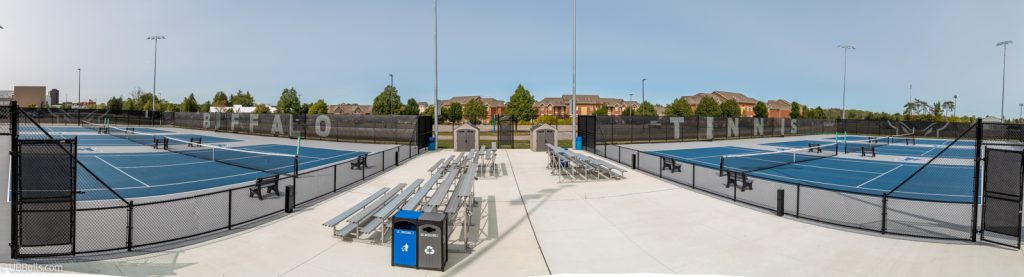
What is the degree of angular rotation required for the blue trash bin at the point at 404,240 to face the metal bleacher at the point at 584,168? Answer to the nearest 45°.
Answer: approximately 135° to its left

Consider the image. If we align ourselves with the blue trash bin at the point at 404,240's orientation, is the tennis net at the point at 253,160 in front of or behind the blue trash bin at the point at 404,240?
behind

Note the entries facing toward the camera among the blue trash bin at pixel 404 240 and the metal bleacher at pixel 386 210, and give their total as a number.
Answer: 1

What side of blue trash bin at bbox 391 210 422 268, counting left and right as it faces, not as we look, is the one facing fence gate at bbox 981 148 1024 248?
left

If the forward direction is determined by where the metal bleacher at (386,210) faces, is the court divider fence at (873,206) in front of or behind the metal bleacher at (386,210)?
behind

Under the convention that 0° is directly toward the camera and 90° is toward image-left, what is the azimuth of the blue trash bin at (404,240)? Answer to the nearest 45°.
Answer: approximately 0°

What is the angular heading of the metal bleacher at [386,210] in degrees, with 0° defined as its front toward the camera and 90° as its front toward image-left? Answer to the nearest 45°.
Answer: approximately 90°

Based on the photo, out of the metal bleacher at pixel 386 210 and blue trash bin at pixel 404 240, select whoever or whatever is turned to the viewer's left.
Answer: the metal bleacher

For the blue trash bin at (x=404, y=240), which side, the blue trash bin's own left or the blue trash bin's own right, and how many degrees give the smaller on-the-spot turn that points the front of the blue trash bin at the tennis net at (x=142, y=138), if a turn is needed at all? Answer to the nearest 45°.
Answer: approximately 135° to the blue trash bin's own right

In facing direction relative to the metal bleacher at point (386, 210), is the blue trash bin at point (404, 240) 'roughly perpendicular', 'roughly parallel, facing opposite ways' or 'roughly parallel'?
roughly perpendicular
